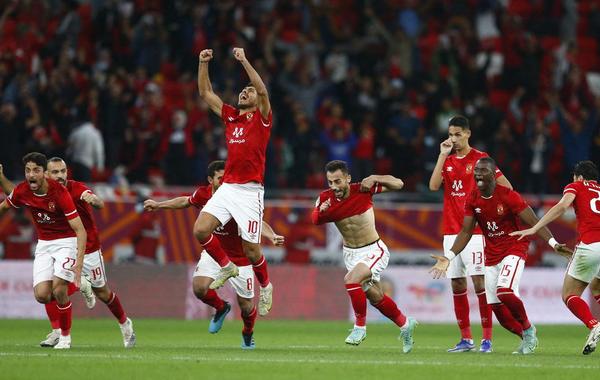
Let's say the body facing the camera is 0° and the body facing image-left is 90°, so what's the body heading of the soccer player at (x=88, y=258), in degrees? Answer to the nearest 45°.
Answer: approximately 45°

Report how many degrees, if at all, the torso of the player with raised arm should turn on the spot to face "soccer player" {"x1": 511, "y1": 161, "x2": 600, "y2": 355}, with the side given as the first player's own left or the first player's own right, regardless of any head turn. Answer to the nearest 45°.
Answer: approximately 135° to the first player's own left

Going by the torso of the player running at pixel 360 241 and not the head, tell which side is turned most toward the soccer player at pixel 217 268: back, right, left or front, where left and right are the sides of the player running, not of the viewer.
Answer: right

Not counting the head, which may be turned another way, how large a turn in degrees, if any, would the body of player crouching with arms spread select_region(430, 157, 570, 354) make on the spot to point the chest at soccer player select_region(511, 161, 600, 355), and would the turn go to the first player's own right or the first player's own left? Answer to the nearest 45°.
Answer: approximately 135° to the first player's own left

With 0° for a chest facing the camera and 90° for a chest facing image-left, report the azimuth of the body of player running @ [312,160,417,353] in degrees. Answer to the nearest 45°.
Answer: approximately 45°

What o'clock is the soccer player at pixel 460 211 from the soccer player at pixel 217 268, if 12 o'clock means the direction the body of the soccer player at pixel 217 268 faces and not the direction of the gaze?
the soccer player at pixel 460 211 is roughly at 8 o'clock from the soccer player at pixel 217 268.

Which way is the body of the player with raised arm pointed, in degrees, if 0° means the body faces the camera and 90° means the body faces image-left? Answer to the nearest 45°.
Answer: approximately 45°
